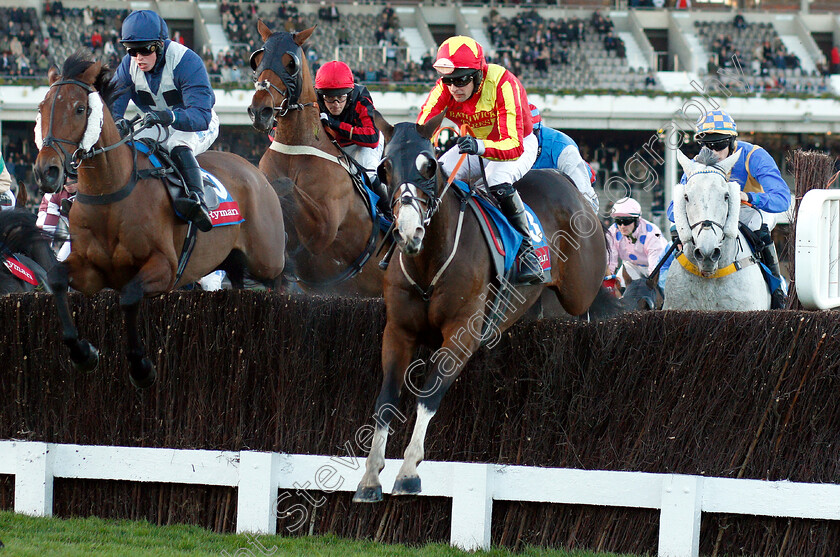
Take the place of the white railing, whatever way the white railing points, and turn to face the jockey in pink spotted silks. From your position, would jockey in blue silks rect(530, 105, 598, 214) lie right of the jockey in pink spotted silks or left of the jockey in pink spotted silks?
left

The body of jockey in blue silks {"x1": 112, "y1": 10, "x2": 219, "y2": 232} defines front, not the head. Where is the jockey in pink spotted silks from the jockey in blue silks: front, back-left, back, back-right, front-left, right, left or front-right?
back

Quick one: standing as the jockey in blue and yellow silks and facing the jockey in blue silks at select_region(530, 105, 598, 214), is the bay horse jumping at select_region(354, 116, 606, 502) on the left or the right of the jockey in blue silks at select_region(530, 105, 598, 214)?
left

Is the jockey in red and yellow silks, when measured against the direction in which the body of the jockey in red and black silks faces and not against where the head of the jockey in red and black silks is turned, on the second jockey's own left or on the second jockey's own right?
on the second jockey's own left

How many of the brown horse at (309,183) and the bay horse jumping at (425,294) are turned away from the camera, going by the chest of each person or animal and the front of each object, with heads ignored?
0

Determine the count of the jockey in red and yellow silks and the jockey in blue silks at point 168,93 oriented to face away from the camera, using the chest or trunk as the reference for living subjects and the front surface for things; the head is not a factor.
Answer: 0

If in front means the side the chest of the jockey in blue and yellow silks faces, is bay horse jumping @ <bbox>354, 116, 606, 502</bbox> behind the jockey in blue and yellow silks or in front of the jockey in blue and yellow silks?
in front

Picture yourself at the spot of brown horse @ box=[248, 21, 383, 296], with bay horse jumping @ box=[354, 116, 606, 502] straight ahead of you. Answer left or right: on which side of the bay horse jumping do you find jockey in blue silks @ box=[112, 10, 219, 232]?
right
